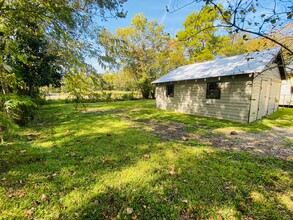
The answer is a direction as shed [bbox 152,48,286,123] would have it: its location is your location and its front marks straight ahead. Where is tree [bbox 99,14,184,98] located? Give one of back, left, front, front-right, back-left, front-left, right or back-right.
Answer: back

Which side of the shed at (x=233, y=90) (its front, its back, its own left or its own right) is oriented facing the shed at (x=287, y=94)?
left

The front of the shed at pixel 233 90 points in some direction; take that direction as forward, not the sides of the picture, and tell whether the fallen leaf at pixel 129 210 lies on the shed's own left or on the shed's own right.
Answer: on the shed's own right

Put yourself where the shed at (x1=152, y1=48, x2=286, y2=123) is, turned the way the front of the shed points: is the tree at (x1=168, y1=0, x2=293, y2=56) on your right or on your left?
on your right
